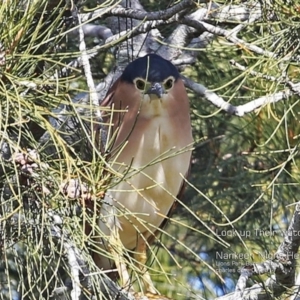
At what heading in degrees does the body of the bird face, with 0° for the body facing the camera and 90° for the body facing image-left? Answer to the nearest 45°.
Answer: approximately 0°
